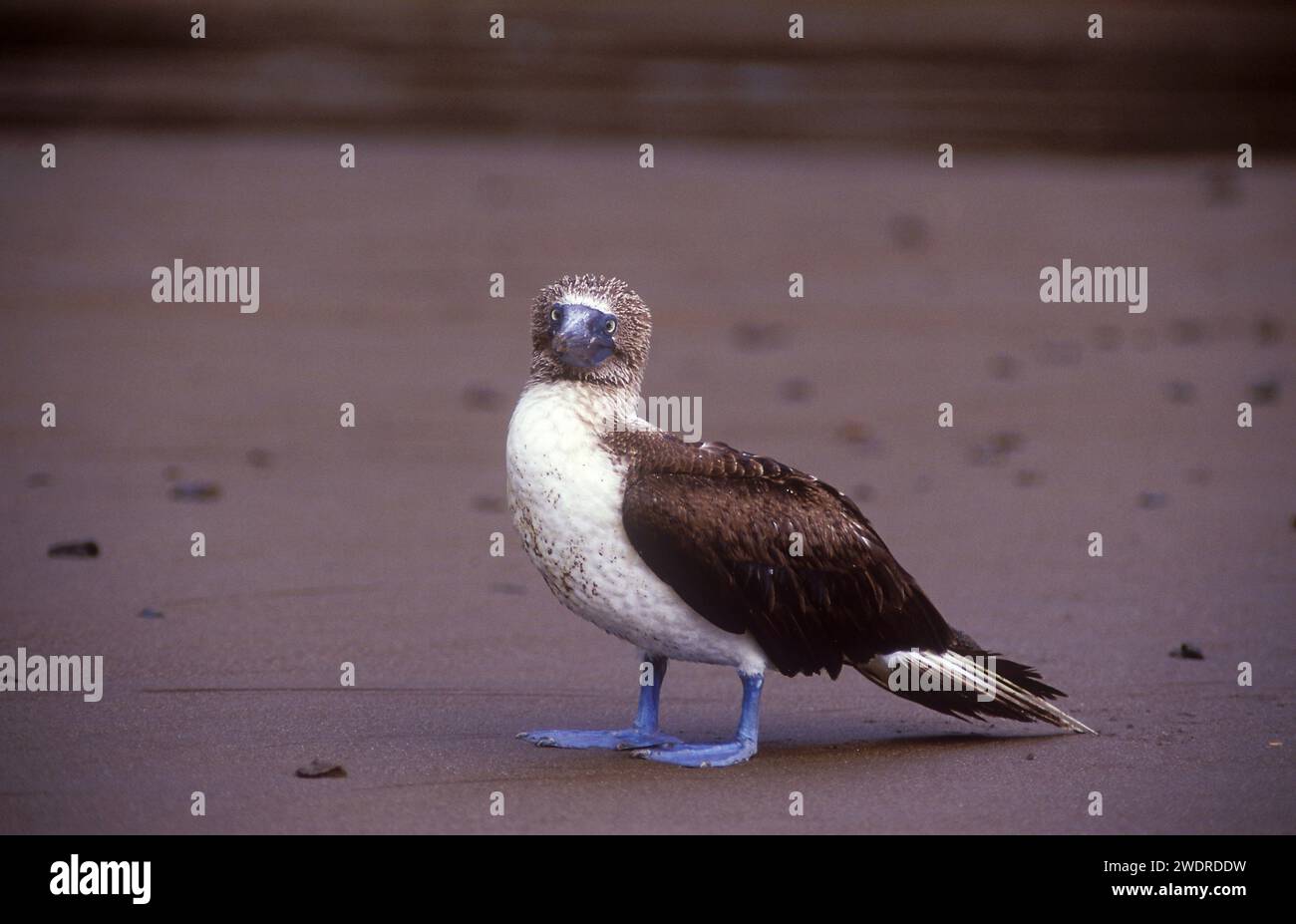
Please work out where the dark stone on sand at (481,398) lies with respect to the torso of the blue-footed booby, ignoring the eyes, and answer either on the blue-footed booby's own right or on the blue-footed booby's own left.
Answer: on the blue-footed booby's own right

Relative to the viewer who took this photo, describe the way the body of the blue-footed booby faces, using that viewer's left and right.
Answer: facing to the left of the viewer

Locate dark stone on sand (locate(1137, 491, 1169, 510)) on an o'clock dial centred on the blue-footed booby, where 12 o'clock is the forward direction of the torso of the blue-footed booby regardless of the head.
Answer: The dark stone on sand is roughly at 4 o'clock from the blue-footed booby.

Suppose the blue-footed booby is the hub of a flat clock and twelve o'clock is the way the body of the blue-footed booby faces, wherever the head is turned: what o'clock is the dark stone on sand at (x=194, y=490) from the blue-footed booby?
The dark stone on sand is roughly at 2 o'clock from the blue-footed booby.

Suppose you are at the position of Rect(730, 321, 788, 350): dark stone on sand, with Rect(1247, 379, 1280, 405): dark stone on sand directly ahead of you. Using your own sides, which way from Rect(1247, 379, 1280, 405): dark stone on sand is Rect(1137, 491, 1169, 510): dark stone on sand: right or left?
right

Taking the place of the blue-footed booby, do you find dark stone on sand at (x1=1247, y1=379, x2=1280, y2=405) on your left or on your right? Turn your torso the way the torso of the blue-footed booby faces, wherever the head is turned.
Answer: on your right

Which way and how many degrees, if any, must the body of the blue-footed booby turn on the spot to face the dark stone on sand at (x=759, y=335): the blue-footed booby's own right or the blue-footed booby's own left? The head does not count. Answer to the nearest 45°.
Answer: approximately 90° to the blue-footed booby's own right

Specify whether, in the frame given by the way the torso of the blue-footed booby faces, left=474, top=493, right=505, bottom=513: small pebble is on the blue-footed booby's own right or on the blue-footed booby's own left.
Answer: on the blue-footed booby's own right

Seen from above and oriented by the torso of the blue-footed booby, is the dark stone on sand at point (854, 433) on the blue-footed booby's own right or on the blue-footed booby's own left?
on the blue-footed booby's own right
